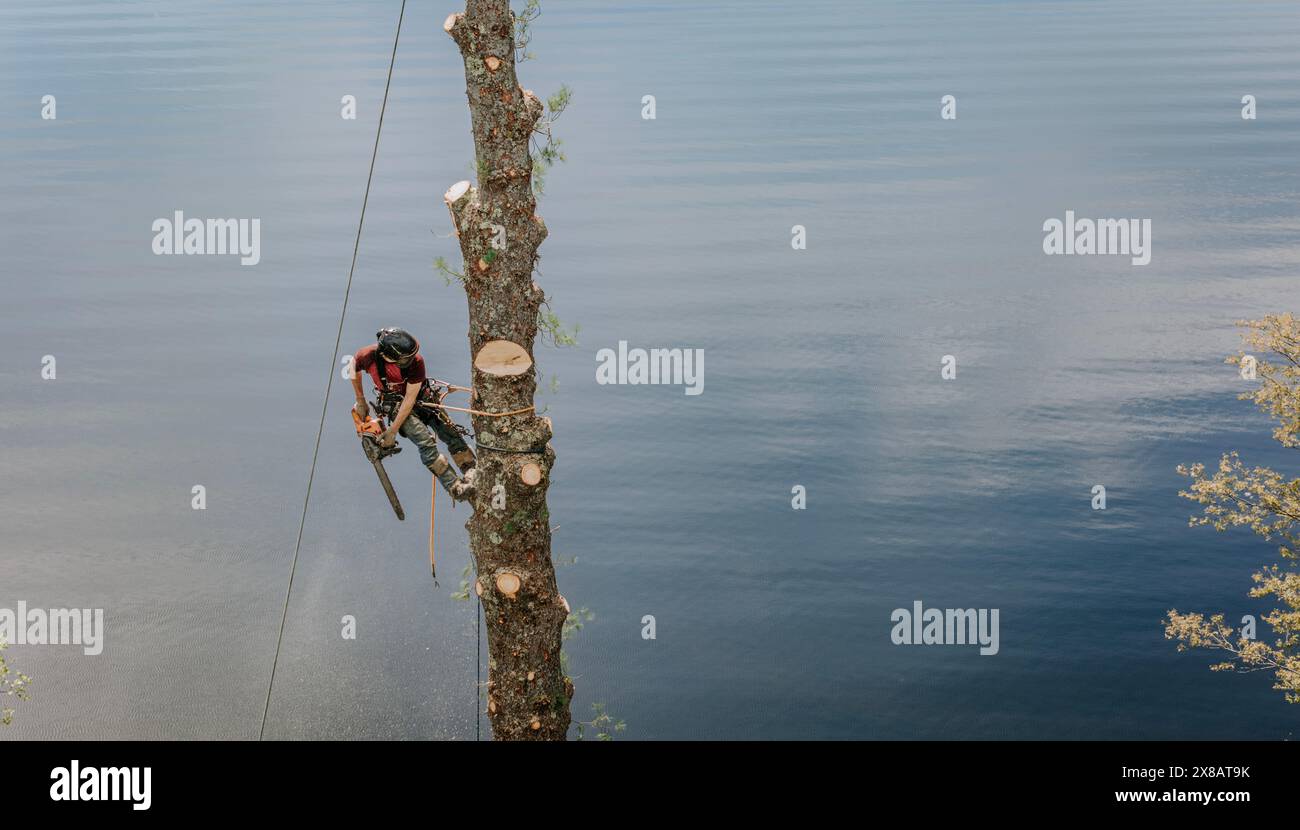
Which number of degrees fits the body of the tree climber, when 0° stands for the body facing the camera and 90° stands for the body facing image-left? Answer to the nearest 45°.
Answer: approximately 315°
